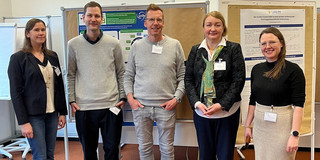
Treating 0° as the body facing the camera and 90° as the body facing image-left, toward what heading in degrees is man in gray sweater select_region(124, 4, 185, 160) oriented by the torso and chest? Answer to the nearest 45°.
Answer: approximately 0°

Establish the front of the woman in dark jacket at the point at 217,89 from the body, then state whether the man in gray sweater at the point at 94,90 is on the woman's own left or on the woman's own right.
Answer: on the woman's own right

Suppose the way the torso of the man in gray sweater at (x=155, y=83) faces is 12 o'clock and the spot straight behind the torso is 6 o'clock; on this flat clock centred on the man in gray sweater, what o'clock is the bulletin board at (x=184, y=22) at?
The bulletin board is roughly at 7 o'clock from the man in gray sweater.

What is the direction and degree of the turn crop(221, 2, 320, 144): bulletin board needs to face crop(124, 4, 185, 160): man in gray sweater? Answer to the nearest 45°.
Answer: approximately 45° to its right

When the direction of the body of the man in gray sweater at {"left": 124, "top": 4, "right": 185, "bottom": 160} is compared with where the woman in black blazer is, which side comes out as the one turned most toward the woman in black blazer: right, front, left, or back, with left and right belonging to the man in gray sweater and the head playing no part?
right

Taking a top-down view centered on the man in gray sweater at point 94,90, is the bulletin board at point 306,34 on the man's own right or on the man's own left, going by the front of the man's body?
on the man's own left
